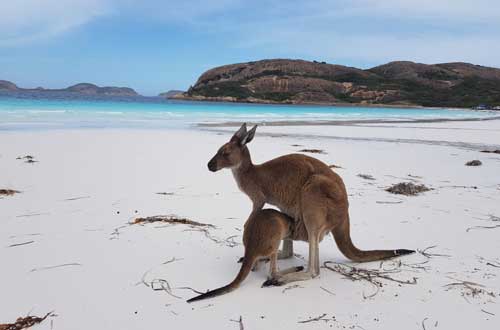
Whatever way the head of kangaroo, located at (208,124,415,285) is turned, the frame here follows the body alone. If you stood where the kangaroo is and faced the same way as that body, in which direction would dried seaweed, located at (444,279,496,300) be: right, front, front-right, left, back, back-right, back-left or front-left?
back

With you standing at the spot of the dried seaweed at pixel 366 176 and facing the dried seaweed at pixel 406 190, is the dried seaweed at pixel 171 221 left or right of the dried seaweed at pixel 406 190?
right

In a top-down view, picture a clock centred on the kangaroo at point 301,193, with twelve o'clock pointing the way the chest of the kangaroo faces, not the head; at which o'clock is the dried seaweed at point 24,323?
The dried seaweed is roughly at 11 o'clock from the kangaroo.

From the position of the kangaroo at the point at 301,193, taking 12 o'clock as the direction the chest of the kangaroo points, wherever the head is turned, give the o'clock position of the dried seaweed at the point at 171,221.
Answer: The dried seaweed is roughly at 1 o'clock from the kangaroo.

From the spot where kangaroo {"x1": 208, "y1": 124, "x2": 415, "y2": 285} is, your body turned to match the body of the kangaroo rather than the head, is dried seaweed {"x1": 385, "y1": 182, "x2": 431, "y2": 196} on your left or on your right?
on your right

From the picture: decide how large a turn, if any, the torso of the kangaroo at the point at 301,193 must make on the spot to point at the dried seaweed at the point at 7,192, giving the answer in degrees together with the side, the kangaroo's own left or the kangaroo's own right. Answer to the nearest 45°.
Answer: approximately 45° to the kangaroo's own right

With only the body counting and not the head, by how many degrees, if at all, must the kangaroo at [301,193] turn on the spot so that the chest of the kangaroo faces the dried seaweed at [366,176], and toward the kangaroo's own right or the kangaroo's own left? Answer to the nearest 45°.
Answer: approximately 90° to the kangaroo's own right

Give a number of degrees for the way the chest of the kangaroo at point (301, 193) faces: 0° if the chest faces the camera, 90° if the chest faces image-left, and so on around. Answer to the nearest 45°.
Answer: approximately 90°
